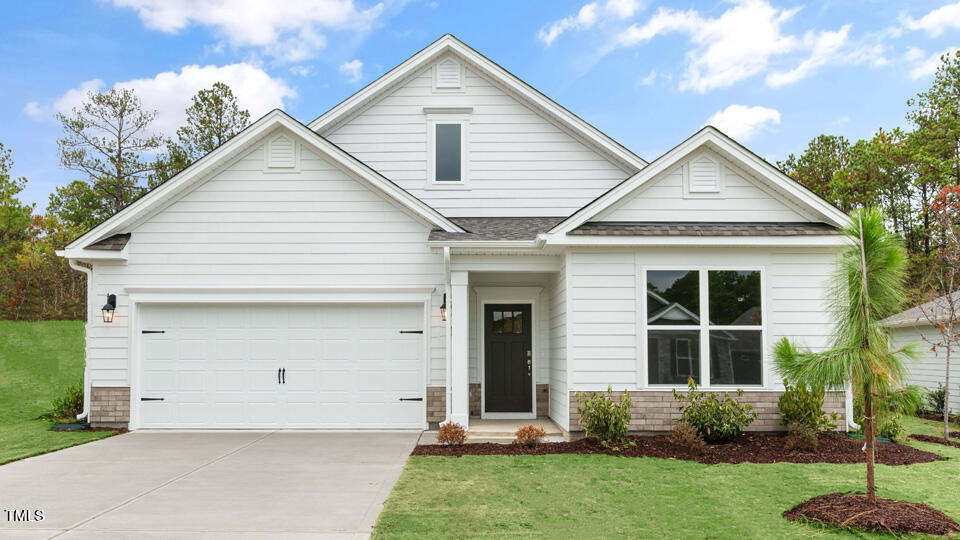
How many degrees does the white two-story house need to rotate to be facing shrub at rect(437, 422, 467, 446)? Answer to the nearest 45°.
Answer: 0° — it already faces it

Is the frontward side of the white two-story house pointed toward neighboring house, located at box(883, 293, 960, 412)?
no

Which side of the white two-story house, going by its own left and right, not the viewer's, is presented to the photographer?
front

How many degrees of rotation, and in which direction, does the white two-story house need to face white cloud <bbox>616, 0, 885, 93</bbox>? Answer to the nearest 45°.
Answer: approximately 135° to its left

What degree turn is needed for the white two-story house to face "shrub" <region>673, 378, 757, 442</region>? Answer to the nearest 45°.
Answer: approximately 45° to its left

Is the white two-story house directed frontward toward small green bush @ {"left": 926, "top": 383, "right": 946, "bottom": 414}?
no

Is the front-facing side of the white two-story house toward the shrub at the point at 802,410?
no

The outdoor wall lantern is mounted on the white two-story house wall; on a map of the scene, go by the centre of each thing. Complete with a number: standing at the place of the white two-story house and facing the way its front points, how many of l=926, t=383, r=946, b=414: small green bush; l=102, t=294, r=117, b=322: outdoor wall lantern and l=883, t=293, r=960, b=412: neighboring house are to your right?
1

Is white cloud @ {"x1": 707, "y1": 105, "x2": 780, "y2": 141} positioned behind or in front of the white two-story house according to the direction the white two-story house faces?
behind

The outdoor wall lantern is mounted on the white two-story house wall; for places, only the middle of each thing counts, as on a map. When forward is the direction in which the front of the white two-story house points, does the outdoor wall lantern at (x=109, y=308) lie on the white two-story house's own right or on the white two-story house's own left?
on the white two-story house's own right
